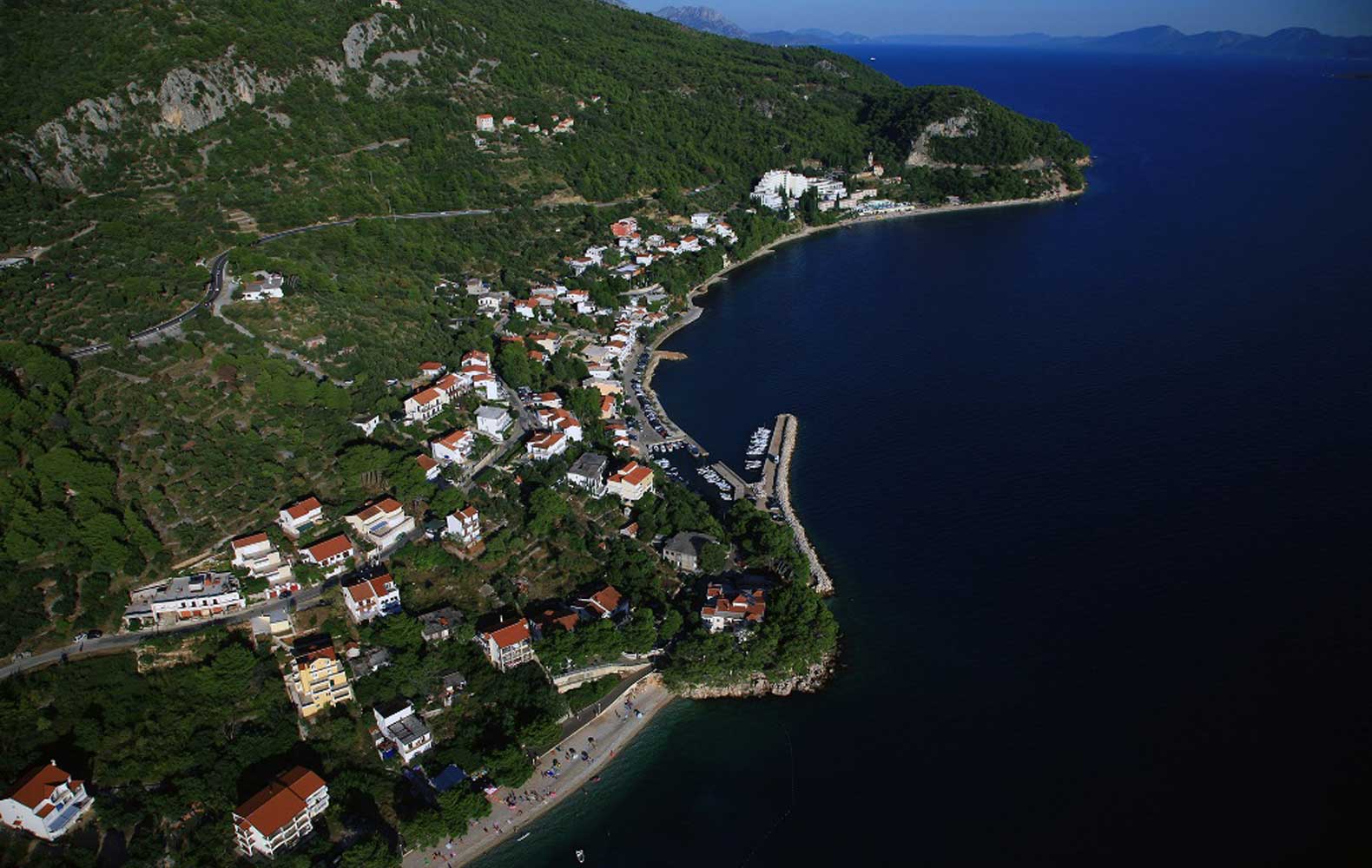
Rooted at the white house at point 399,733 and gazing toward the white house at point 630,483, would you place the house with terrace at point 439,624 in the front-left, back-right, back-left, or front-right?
front-left

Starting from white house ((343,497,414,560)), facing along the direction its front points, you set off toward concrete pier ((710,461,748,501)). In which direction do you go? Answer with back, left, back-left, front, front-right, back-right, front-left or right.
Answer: front-left

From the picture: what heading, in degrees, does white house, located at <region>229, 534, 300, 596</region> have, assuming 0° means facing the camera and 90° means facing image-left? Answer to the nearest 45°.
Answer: approximately 315°

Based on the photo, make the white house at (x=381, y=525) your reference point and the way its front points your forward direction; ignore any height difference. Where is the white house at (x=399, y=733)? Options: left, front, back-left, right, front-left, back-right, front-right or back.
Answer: front-right

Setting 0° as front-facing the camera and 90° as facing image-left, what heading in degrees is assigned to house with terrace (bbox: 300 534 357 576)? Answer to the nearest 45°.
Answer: approximately 315°

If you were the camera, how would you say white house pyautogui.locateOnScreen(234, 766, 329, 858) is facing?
facing the viewer and to the right of the viewer

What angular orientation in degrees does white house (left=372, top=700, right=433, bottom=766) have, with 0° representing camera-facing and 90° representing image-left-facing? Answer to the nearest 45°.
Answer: approximately 315°

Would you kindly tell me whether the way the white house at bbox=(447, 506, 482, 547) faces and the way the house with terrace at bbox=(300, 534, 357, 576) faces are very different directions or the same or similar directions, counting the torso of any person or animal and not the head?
same or similar directions

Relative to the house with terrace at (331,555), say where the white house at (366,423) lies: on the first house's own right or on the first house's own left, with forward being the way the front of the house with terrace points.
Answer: on the first house's own left

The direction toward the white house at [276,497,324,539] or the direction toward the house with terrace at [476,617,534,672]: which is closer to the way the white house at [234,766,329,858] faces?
the house with terrace

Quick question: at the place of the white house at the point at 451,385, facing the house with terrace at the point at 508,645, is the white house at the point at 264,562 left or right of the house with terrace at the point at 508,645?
right

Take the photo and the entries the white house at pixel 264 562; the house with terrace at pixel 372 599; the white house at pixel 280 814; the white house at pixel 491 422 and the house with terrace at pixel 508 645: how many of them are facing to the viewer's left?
0

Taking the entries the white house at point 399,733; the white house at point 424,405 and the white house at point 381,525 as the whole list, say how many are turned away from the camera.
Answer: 0

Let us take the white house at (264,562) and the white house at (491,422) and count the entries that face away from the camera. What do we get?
0

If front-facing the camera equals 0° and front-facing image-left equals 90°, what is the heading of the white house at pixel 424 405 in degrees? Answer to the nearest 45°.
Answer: approximately 315°

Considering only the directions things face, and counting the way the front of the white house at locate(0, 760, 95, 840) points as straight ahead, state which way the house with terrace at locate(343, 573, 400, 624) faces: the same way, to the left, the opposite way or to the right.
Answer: the same way

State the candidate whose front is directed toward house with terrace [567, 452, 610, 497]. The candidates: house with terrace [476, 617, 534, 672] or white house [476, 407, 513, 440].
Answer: the white house

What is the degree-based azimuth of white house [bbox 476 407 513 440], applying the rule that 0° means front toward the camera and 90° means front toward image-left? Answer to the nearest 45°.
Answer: approximately 315°

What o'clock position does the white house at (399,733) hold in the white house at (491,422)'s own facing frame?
the white house at (399,733) is roughly at 2 o'clock from the white house at (491,422).

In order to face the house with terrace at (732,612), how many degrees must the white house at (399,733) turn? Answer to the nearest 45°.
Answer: approximately 45° to its left
